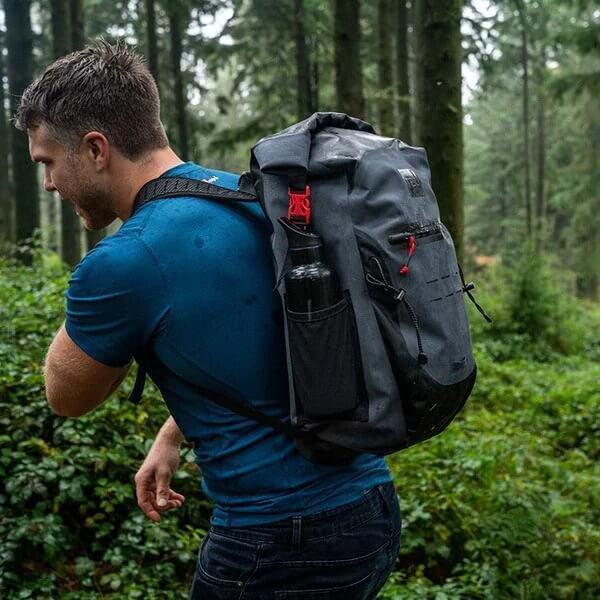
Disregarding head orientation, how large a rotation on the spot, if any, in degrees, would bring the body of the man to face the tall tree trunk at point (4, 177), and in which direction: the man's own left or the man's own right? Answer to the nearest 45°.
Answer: approximately 45° to the man's own right

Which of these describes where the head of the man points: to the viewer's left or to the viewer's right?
to the viewer's left

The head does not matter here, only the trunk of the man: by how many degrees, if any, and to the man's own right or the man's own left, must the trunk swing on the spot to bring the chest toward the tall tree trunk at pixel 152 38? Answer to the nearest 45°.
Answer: approximately 45° to the man's own right

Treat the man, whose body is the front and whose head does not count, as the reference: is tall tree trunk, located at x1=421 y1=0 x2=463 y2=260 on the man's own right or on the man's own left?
on the man's own right

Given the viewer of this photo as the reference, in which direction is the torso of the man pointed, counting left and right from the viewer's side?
facing away from the viewer and to the left of the viewer
